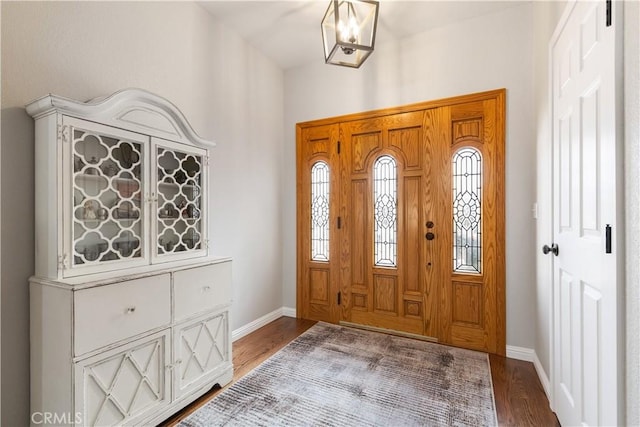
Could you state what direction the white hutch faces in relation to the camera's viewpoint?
facing the viewer and to the right of the viewer

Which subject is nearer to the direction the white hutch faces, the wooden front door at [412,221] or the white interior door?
the white interior door

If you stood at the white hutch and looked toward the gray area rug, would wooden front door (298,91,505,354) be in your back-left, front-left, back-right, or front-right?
front-left

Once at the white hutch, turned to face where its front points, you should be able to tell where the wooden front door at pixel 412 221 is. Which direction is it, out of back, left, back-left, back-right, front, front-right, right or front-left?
front-left

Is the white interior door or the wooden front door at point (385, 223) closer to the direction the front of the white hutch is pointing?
the white interior door

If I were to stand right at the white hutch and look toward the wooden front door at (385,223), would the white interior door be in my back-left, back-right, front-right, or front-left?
front-right

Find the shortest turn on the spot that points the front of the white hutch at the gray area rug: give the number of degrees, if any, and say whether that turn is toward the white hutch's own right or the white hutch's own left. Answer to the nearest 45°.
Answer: approximately 45° to the white hutch's own left

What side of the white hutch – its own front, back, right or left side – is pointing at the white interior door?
front
